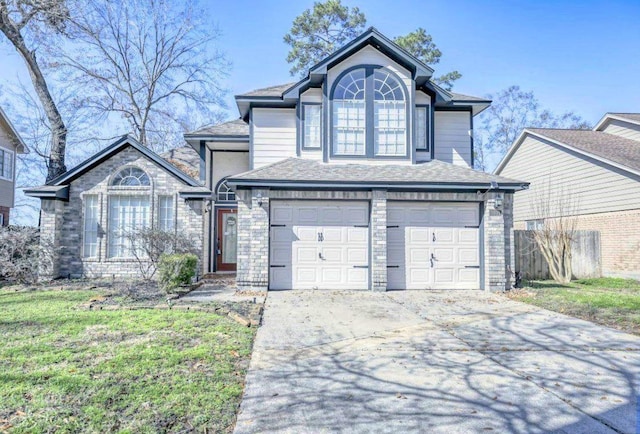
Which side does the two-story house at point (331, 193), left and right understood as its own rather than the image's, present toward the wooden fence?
left

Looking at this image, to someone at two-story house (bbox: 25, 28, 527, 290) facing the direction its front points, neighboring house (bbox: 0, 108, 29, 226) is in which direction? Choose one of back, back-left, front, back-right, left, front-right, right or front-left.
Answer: back-right

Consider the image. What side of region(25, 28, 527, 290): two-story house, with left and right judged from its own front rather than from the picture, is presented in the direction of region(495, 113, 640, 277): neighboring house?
left

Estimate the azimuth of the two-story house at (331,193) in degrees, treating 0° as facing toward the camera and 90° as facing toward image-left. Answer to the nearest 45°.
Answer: approximately 0°

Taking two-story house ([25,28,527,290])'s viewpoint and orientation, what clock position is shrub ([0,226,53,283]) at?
The shrub is roughly at 3 o'clock from the two-story house.

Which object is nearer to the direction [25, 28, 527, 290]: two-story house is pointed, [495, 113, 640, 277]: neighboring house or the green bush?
the green bush

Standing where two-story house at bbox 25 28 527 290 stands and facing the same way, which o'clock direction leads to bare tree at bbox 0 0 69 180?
The bare tree is roughly at 4 o'clock from the two-story house.

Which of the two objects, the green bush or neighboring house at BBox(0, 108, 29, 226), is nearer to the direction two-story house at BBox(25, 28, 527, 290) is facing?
the green bush
